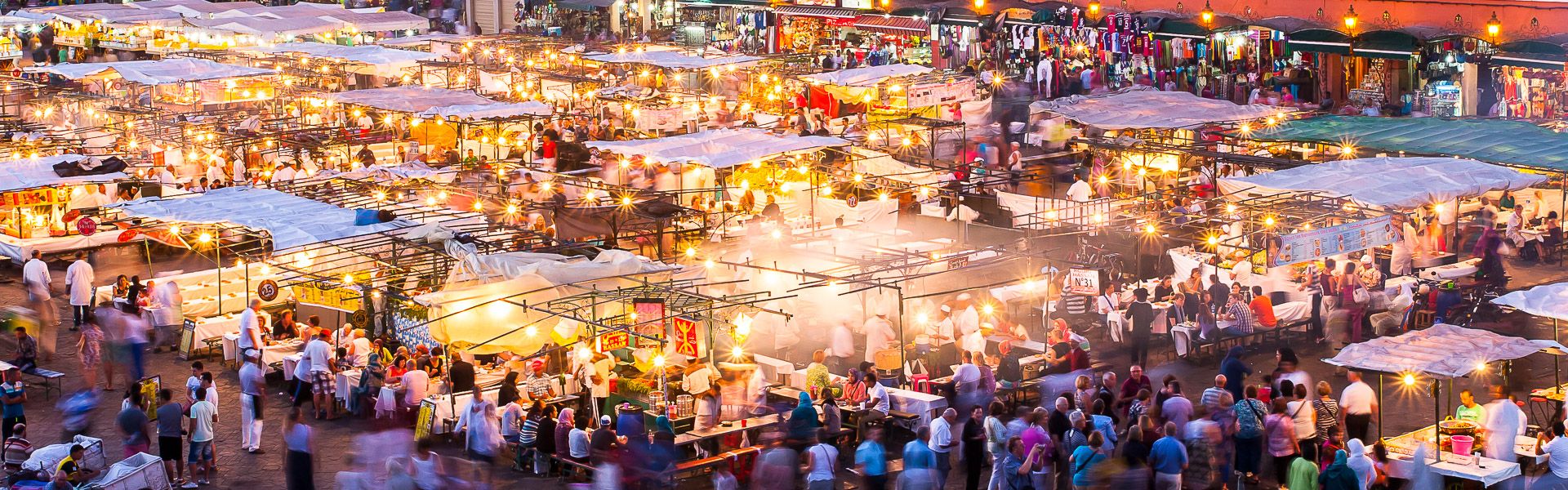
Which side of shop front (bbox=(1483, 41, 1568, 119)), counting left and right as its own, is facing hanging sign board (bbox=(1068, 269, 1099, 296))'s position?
front

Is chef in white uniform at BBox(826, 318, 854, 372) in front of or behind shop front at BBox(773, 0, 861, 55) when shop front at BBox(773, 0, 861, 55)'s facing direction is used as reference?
in front

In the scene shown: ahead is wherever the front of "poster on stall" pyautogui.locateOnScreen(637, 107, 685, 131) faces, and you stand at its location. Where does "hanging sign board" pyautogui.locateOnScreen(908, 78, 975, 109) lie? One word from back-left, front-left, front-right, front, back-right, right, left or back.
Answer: left

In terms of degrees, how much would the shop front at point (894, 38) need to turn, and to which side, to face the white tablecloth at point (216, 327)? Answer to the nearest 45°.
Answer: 0° — it already faces it

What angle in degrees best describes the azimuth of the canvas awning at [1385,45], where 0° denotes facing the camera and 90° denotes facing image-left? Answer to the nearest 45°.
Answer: approximately 0°

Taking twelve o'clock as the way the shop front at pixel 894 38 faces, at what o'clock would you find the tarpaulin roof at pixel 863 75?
The tarpaulin roof is roughly at 12 o'clock from the shop front.

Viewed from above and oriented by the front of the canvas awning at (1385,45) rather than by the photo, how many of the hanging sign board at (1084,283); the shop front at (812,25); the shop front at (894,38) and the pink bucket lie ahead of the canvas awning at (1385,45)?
2

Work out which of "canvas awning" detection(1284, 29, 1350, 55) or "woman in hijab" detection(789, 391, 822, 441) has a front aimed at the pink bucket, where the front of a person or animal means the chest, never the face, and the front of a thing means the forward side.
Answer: the canvas awning
